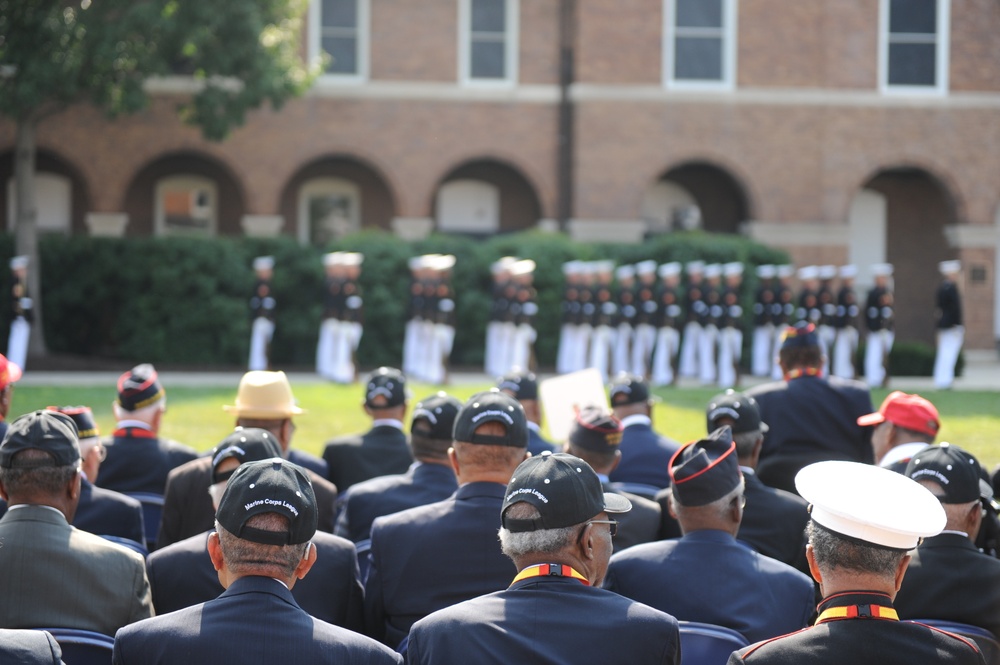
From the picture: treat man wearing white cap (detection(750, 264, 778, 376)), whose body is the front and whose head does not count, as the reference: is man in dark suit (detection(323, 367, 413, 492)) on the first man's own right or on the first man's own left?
on the first man's own right

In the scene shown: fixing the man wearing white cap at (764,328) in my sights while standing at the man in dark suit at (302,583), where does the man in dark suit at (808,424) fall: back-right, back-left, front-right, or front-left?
front-right

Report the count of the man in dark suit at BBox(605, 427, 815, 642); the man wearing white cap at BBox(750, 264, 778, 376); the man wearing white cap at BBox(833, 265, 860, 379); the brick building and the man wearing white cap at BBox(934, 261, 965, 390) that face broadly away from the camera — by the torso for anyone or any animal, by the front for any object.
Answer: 1

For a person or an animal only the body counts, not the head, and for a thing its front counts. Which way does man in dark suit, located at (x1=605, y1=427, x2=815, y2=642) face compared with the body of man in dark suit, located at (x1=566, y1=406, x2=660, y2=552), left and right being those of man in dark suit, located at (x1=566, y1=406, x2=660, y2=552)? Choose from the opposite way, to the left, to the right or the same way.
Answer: the same way

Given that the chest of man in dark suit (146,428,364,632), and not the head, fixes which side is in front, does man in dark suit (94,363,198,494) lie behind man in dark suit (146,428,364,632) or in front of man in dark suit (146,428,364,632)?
in front

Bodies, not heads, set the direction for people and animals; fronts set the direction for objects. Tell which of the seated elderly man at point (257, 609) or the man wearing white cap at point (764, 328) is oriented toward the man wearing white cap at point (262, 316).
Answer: the seated elderly man

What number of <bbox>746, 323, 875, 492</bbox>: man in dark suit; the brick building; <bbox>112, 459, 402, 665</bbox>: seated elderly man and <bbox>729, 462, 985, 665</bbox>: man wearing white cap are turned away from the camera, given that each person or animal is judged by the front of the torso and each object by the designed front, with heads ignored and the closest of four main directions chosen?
3

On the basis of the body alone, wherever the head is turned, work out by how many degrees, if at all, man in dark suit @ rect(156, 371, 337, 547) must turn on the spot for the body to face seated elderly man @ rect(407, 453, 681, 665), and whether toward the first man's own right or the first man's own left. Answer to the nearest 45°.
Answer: approximately 180°

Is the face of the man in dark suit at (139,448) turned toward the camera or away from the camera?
away from the camera

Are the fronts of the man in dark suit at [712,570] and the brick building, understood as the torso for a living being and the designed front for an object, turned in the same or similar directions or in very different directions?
very different directions

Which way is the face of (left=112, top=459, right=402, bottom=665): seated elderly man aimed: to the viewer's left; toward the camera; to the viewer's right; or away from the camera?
away from the camera

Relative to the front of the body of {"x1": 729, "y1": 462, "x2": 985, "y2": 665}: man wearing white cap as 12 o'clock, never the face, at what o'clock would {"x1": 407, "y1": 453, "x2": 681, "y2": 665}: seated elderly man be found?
The seated elderly man is roughly at 9 o'clock from the man wearing white cap.

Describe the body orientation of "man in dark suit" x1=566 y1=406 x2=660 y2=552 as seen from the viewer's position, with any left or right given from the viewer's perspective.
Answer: facing away from the viewer

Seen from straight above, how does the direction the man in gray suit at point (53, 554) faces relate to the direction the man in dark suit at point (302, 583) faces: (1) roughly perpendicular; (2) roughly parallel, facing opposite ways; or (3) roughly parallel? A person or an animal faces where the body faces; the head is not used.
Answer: roughly parallel

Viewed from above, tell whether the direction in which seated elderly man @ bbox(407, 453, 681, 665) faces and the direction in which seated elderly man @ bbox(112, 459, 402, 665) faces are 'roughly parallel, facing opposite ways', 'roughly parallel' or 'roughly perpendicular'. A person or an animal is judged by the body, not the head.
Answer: roughly parallel

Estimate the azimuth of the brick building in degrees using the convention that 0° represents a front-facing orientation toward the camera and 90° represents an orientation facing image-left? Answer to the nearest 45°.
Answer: approximately 0°

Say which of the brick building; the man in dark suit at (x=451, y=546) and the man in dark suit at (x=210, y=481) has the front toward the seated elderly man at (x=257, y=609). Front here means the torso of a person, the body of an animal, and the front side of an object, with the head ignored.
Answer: the brick building

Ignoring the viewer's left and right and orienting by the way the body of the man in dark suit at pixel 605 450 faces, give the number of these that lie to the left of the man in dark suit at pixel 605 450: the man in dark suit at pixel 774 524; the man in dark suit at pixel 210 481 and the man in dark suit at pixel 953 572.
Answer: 1
